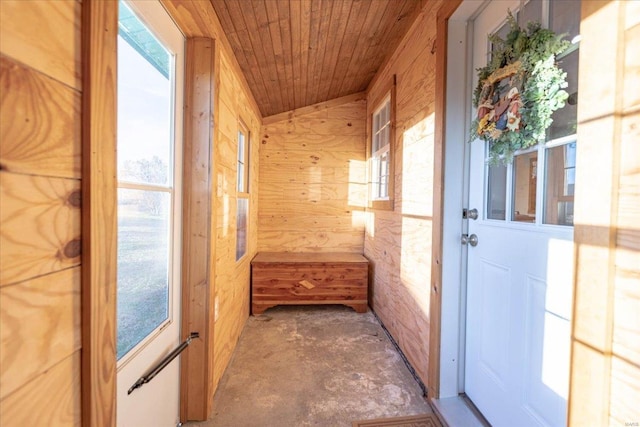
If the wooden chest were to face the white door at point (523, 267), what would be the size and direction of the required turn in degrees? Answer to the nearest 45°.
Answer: approximately 45° to its left

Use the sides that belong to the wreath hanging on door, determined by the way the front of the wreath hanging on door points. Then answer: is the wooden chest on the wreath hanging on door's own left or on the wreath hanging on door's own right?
on the wreath hanging on door's own right

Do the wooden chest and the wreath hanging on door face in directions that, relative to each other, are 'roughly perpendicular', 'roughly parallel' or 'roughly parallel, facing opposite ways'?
roughly perpendicular

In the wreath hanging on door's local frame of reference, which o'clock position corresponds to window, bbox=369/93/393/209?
The window is roughly at 3 o'clock from the wreath hanging on door.

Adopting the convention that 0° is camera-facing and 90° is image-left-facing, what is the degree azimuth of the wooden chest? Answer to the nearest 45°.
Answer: approximately 0°

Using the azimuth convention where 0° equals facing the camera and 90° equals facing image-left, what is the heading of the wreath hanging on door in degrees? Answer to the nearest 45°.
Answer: approximately 45°

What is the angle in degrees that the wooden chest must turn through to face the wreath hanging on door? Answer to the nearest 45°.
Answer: approximately 45° to its left

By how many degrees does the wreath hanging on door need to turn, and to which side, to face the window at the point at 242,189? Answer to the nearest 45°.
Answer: approximately 45° to its right
